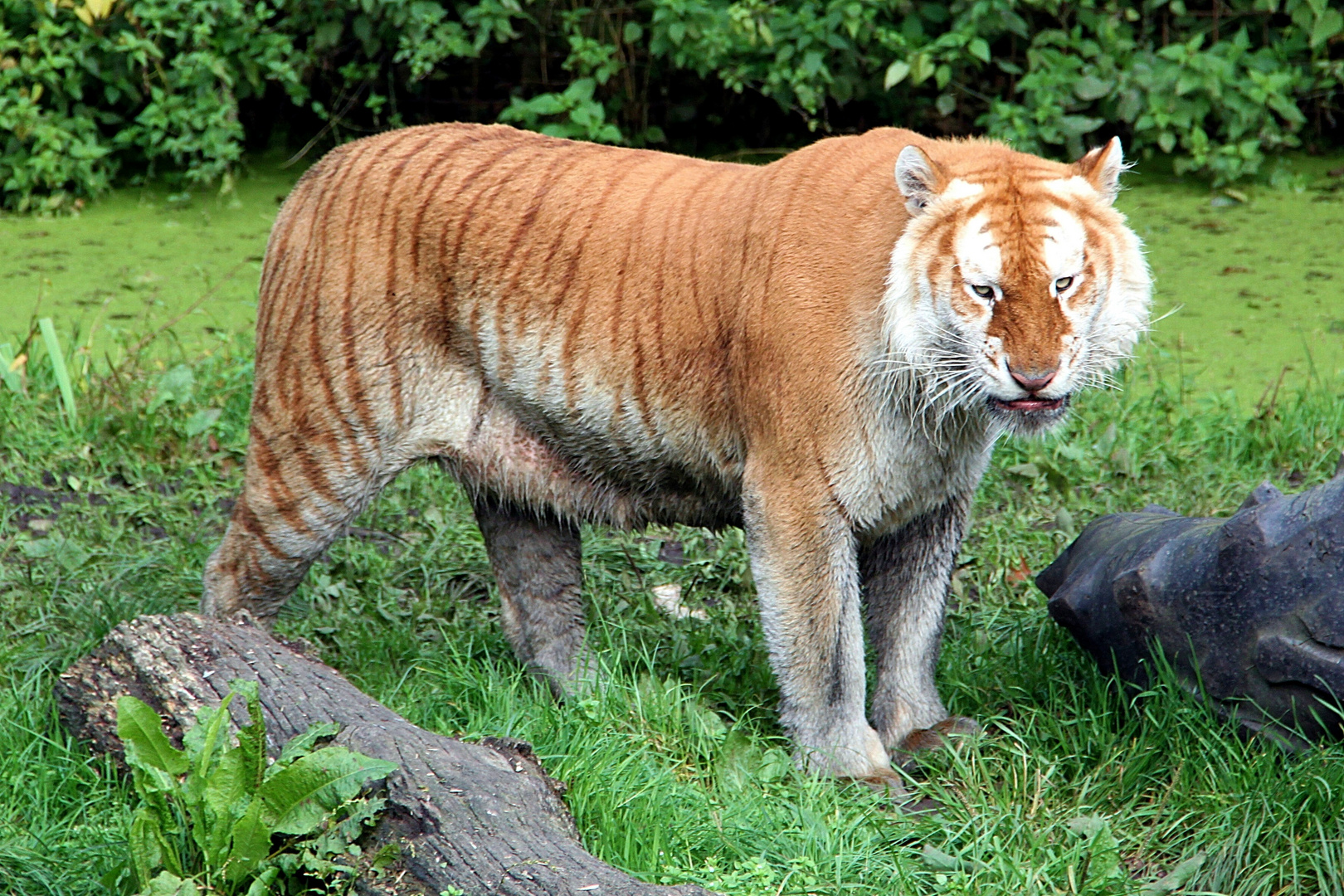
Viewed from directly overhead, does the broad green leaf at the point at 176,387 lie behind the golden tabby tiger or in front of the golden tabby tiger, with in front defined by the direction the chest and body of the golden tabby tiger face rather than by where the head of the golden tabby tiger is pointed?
behind

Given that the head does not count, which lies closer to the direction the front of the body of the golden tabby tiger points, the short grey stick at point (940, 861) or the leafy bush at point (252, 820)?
the short grey stick

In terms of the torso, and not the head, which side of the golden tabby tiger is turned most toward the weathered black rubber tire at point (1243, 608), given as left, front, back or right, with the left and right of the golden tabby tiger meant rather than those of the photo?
front

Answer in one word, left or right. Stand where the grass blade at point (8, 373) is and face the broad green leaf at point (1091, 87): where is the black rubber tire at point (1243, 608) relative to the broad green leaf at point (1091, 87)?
right

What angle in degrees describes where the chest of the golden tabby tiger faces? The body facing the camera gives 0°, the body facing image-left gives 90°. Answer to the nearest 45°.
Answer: approximately 315°

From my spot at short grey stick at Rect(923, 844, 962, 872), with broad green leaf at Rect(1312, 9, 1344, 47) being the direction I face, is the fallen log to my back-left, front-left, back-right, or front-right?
back-left

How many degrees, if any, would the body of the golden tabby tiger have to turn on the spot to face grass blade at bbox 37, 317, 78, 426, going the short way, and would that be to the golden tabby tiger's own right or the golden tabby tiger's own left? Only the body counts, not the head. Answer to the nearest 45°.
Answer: approximately 180°

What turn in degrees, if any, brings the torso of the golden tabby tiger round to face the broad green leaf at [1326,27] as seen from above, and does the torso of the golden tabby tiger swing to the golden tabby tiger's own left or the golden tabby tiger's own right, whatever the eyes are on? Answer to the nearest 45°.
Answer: approximately 90° to the golden tabby tiger's own left

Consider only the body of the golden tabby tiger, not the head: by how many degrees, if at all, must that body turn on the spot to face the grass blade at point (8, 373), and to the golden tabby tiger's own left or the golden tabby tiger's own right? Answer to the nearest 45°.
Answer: approximately 180°

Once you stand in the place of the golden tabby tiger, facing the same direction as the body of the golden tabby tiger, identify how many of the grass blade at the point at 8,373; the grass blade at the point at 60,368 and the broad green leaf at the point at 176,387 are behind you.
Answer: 3

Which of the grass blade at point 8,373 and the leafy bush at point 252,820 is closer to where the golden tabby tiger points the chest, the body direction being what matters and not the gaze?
the leafy bush

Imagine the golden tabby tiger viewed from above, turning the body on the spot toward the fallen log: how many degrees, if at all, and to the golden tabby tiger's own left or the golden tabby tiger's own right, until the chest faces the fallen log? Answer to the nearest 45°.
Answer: approximately 90° to the golden tabby tiger's own right

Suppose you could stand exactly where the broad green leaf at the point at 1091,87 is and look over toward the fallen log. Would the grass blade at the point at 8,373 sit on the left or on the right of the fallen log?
right
